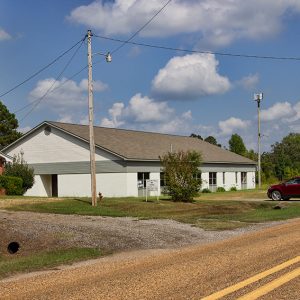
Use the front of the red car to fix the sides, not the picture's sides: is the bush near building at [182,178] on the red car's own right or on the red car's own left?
on the red car's own left

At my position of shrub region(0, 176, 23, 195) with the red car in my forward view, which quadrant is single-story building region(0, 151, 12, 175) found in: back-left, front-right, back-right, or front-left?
back-left
